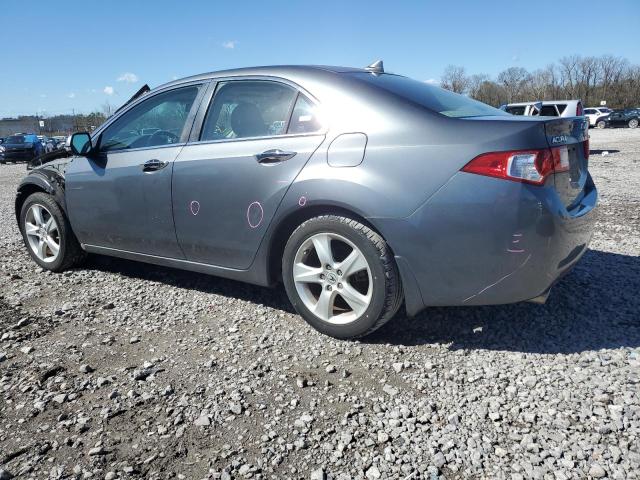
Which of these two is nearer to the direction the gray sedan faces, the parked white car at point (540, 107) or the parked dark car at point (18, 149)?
the parked dark car

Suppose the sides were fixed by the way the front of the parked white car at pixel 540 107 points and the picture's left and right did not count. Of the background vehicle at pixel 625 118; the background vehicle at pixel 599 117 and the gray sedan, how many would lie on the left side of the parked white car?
1

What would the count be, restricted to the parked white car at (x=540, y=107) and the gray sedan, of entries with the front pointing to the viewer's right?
0

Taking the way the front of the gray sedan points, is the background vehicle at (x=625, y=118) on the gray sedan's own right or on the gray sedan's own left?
on the gray sedan's own right

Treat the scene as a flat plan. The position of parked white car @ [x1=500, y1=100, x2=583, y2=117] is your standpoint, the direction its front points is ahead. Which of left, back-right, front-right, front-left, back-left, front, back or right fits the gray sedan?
left

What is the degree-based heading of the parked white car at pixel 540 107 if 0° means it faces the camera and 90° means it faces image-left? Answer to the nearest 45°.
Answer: approximately 90°

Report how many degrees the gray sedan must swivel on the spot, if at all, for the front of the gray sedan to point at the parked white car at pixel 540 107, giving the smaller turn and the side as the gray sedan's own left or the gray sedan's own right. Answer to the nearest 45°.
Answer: approximately 90° to the gray sedan's own right

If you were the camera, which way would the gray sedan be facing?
facing away from the viewer and to the left of the viewer

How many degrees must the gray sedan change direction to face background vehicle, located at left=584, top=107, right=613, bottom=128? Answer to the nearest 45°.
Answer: approximately 90° to its right

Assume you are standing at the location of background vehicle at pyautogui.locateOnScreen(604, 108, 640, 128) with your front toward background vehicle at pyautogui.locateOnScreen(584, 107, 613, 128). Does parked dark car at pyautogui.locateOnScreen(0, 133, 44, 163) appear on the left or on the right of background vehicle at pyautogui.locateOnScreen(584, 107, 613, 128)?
left
